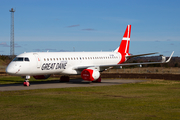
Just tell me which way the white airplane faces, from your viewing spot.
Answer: facing the viewer and to the left of the viewer
